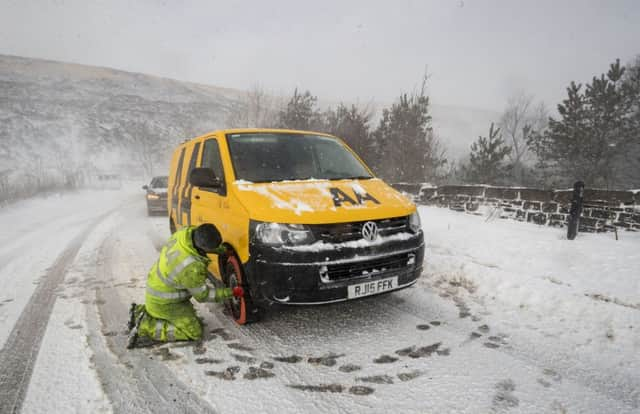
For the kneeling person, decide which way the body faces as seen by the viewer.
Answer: to the viewer's right

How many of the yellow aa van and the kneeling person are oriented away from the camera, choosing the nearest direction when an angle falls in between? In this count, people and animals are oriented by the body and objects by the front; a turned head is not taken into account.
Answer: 0

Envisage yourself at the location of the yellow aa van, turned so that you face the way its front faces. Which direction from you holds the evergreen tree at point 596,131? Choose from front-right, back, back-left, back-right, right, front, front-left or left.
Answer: left

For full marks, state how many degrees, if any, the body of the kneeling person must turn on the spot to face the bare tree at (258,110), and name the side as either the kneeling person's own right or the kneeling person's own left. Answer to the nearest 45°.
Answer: approximately 90° to the kneeling person's own left

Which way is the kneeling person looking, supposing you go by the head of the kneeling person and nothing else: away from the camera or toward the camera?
away from the camera

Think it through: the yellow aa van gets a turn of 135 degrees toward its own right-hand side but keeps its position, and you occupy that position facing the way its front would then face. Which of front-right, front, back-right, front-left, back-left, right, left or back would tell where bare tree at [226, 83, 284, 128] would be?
right

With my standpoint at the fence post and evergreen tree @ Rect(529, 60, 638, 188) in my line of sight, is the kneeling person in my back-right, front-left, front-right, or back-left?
back-left

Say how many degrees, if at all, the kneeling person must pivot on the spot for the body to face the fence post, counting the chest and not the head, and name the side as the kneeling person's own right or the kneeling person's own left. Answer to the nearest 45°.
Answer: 0° — they already face it

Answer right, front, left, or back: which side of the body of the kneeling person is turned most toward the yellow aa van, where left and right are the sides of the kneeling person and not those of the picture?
front

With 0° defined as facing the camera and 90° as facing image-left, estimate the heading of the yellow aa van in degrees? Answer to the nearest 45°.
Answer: approximately 315°
